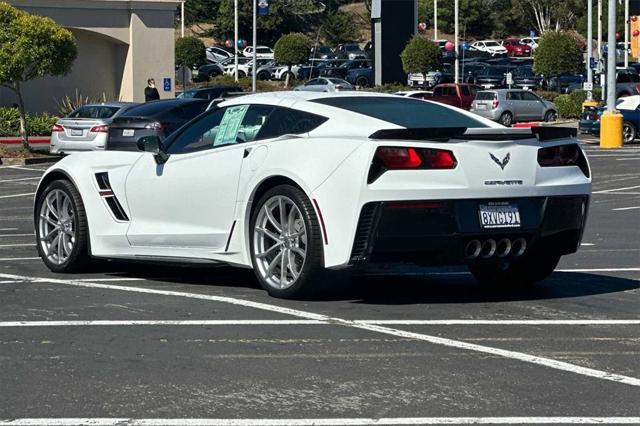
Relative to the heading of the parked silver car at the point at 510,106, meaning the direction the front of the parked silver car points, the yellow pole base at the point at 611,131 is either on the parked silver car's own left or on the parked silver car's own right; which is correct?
on the parked silver car's own right

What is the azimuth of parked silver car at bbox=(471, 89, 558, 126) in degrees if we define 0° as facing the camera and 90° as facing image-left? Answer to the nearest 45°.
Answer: approximately 225°

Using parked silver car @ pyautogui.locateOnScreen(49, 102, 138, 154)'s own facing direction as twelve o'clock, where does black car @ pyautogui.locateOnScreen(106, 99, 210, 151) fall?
The black car is roughly at 4 o'clock from the parked silver car.

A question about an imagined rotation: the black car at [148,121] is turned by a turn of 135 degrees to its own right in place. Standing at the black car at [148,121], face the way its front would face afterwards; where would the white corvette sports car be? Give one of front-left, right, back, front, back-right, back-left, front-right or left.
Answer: front

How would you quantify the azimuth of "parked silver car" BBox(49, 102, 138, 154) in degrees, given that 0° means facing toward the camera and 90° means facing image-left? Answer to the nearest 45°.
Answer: approximately 225°

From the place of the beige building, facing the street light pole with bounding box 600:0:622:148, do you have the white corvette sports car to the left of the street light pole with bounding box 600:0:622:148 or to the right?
right

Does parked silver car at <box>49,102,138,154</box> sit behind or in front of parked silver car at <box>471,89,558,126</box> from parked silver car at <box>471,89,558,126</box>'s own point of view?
behind

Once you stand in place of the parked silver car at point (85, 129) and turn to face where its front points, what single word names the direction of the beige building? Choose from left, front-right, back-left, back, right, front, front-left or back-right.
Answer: front-left

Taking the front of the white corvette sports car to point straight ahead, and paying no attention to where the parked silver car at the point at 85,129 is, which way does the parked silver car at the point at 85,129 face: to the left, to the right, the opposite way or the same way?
to the right

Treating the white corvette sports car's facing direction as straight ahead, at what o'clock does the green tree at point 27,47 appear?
The green tree is roughly at 1 o'clock from the white corvette sports car.

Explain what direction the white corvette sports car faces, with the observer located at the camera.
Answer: facing away from the viewer and to the left of the viewer
